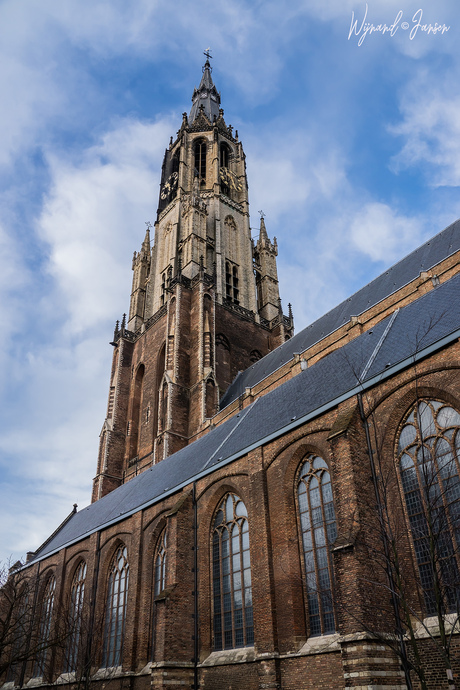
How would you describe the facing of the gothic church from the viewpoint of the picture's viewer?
facing away from the viewer and to the left of the viewer
